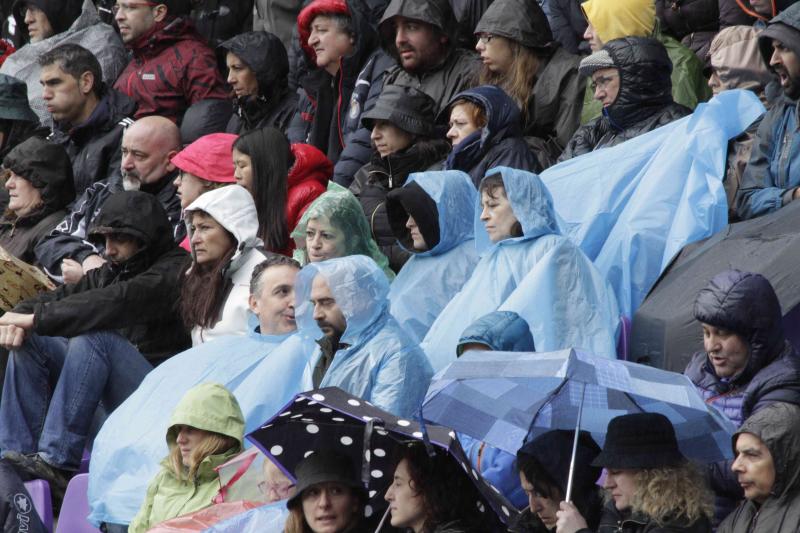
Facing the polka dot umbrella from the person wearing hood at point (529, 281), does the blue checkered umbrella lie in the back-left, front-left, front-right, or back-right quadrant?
front-left

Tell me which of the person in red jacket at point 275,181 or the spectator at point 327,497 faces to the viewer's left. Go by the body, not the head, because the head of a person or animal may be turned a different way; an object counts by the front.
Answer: the person in red jacket

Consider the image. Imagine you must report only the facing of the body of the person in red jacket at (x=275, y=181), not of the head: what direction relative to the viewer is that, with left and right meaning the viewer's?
facing to the left of the viewer

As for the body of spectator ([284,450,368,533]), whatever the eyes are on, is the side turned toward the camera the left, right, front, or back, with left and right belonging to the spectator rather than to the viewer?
front

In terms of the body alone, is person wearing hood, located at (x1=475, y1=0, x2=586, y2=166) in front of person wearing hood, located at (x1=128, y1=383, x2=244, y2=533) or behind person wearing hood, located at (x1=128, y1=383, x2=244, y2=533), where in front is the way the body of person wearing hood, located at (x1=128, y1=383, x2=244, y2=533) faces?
behind

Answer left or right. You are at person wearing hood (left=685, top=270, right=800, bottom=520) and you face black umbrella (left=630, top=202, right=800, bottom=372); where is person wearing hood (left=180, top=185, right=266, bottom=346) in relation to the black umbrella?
left

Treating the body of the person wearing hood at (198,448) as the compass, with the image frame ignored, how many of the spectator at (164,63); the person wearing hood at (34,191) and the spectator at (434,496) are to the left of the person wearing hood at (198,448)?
1

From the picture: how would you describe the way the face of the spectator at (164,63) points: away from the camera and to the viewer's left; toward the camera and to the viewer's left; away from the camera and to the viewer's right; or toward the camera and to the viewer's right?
toward the camera and to the viewer's left

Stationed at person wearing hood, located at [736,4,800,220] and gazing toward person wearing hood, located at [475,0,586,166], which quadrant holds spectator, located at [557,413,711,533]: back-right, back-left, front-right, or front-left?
back-left

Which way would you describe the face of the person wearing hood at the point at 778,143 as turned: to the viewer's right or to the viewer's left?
to the viewer's left

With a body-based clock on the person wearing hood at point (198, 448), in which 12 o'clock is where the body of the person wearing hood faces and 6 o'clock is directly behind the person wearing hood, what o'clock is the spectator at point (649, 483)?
The spectator is roughly at 9 o'clock from the person wearing hood.

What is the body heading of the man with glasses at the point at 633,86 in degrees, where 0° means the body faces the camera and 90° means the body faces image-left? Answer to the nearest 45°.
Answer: approximately 45°
